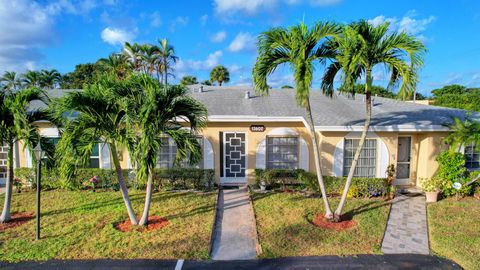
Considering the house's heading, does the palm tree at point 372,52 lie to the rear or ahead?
ahead

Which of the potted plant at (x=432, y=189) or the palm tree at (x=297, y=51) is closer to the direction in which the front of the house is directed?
the palm tree

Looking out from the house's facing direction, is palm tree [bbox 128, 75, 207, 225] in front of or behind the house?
in front

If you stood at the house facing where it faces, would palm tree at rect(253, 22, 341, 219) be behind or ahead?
ahead

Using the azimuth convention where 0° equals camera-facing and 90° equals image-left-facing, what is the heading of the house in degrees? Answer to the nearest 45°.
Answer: approximately 0°

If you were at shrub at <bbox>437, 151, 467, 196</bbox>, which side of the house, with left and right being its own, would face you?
left

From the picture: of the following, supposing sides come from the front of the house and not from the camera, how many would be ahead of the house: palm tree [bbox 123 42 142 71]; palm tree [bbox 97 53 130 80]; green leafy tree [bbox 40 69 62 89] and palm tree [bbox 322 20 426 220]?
1

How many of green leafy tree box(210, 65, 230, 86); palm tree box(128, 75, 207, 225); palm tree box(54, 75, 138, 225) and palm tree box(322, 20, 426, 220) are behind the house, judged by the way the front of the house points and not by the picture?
1

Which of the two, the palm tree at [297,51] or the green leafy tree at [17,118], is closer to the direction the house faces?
the palm tree

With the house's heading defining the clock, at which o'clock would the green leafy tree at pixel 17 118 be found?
The green leafy tree is roughly at 2 o'clock from the house.

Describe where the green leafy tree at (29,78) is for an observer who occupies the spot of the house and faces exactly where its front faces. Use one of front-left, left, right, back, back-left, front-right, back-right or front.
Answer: back-right

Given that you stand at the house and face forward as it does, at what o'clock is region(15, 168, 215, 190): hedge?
The hedge is roughly at 3 o'clock from the house.
